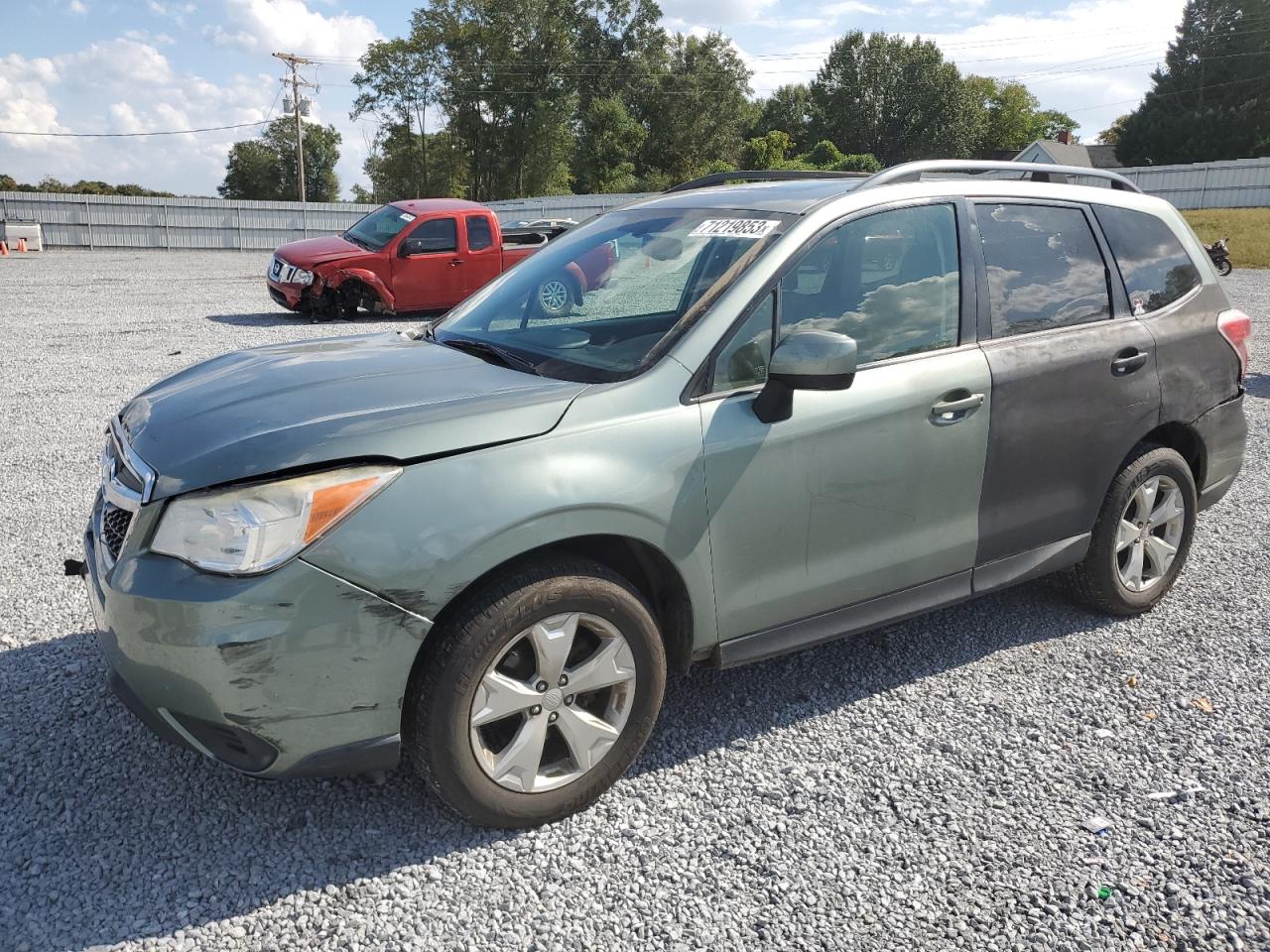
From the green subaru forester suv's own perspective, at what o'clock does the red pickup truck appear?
The red pickup truck is roughly at 4 o'clock from the green subaru forester suv.

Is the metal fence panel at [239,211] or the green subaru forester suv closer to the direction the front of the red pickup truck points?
the green subaru forester suv

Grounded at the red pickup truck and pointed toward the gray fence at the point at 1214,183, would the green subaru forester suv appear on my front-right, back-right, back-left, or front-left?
back-right

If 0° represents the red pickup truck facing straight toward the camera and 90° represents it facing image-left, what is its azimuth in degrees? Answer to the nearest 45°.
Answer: approximately 45°

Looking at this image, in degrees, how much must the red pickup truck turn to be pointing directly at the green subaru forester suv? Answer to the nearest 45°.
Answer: approximately 45° to its left

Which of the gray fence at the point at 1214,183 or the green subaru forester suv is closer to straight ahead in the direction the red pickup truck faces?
the green subaru forester suv

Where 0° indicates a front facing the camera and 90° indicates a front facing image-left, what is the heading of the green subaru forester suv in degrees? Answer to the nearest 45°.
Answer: approximately 45°

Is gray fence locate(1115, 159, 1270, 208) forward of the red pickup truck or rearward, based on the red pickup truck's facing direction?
rearward

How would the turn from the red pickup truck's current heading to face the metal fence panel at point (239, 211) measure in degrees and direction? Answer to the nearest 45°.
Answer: approximately 135° to its right
